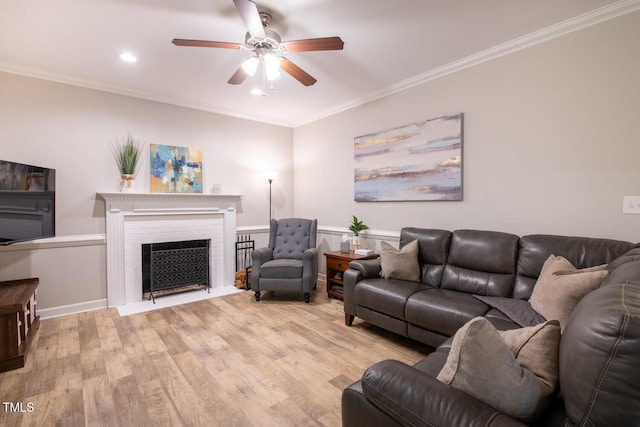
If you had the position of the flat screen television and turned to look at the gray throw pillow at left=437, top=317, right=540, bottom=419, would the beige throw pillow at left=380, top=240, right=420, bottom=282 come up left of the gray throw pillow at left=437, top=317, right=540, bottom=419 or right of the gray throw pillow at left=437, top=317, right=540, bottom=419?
left

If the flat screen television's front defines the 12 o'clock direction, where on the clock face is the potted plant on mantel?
The potted plant on mantel is roughly at 10 o'clock from the flat screen television.

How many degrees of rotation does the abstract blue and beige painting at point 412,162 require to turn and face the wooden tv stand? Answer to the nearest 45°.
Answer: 0° — it already faces it

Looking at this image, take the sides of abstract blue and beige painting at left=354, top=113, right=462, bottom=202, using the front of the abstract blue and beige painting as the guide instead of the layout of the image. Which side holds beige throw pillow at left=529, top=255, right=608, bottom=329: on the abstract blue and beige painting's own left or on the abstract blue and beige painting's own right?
on the abstract blue and beige painting's own left

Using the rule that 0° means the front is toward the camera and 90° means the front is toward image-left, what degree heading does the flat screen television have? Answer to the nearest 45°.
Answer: approximately 315°

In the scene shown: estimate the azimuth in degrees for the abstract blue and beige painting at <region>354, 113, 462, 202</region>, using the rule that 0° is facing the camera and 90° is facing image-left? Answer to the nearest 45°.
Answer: approximately 45°

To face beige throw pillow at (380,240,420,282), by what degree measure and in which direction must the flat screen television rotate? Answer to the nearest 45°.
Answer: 0° — it already faces it

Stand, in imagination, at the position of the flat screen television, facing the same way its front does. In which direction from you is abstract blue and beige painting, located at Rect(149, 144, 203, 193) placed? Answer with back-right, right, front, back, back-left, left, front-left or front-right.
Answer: front-left

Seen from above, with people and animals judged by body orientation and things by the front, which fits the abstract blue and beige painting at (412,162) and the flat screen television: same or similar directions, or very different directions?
very different directions

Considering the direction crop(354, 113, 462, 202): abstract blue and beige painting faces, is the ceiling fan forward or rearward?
forward

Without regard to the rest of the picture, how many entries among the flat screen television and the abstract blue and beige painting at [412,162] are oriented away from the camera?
0
